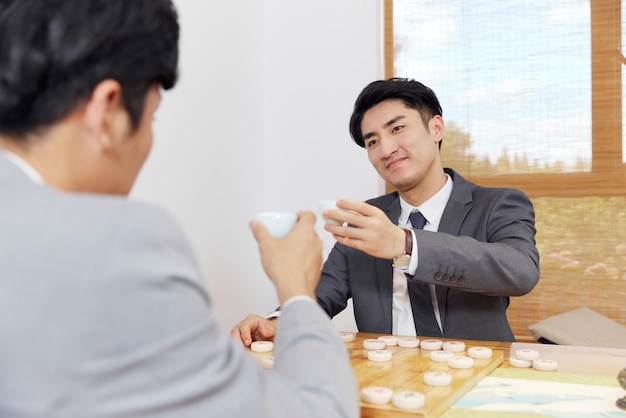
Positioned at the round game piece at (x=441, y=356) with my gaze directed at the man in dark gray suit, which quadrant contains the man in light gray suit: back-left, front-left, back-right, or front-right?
back-left

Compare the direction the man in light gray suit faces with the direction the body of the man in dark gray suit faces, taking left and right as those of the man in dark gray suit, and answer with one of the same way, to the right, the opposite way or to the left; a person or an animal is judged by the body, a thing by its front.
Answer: the opposite way

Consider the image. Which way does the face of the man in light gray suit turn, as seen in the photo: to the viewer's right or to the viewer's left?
to the viewer's right

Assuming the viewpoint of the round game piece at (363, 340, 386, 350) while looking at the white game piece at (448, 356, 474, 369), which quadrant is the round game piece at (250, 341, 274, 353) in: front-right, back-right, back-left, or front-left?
back-right

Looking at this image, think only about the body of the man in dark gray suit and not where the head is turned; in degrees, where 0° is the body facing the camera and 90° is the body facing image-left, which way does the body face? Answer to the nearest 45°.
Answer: approximately 45°

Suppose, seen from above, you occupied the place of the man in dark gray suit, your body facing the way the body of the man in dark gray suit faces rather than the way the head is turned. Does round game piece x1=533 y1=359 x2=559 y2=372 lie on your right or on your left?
on your left

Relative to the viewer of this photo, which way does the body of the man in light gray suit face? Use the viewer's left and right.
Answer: facing away from the viewer and to the right of the viewer
